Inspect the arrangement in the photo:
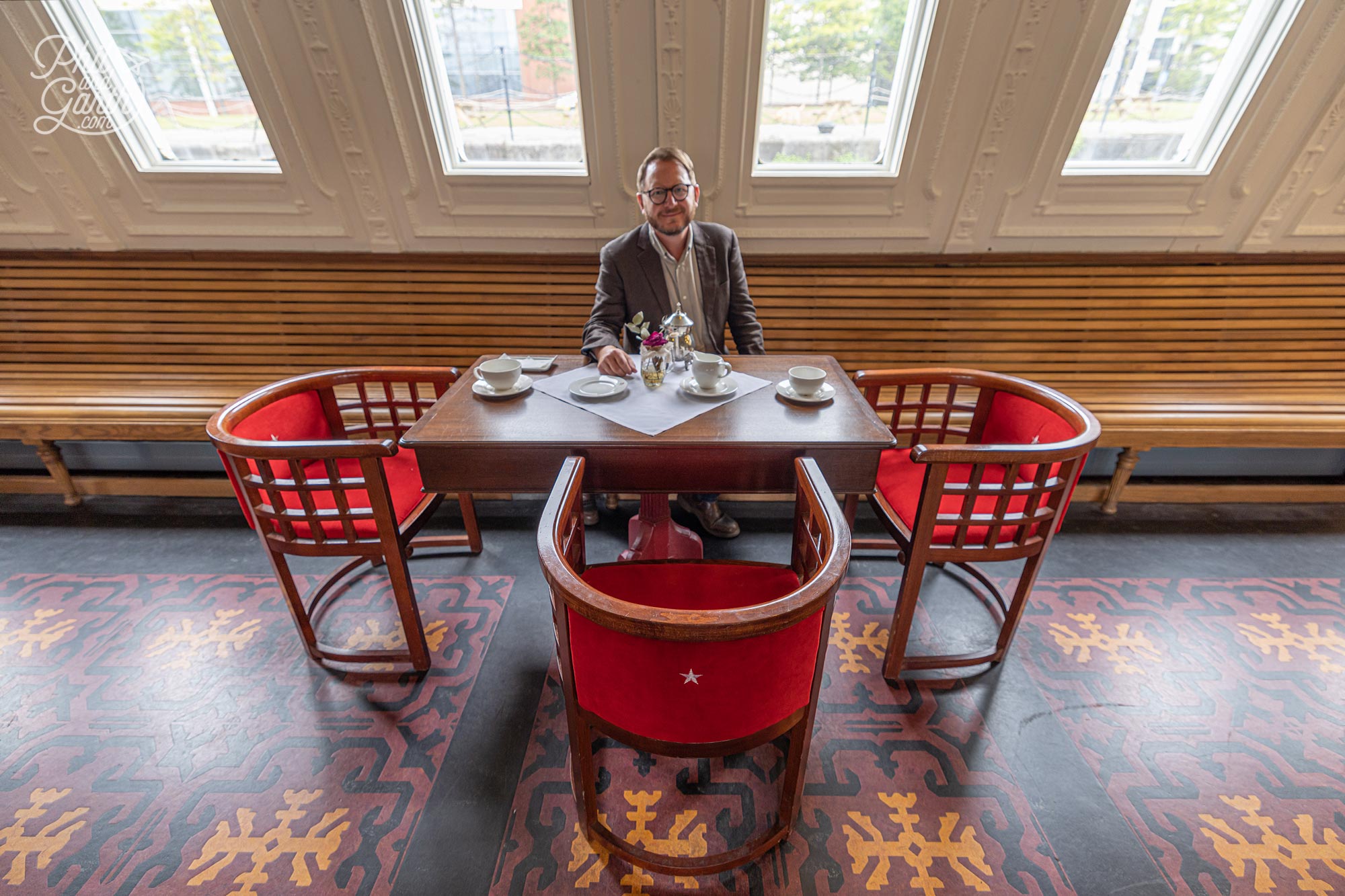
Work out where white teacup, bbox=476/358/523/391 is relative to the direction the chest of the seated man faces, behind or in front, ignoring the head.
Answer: in front

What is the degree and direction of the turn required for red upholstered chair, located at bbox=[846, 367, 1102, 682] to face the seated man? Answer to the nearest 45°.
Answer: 0° — it already faces them

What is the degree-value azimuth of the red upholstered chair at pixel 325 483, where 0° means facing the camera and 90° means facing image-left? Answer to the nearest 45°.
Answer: approximately 270°

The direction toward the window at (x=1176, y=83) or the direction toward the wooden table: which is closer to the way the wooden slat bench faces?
the wooden table

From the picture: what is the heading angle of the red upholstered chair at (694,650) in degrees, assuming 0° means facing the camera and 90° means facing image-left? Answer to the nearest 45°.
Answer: approximately 180°

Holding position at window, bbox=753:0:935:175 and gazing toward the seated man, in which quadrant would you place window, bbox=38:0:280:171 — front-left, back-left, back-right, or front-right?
front-right

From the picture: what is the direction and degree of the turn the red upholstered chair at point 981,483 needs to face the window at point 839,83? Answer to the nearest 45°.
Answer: approximately 45° to its right

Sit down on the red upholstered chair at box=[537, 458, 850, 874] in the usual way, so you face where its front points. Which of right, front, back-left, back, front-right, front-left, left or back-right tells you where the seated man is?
front

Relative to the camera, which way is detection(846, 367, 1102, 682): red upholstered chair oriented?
to the viewer's left

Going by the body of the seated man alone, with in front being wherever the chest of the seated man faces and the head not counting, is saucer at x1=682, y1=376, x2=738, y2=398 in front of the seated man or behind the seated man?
in front

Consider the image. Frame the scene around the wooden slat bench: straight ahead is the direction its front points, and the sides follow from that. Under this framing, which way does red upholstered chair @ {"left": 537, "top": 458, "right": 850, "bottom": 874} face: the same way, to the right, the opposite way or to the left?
the opposite way

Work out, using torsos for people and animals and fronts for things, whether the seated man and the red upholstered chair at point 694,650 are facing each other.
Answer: yes

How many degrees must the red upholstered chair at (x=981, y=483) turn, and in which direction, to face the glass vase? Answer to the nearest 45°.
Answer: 0° — it already faces it

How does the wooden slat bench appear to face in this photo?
toward the camera
